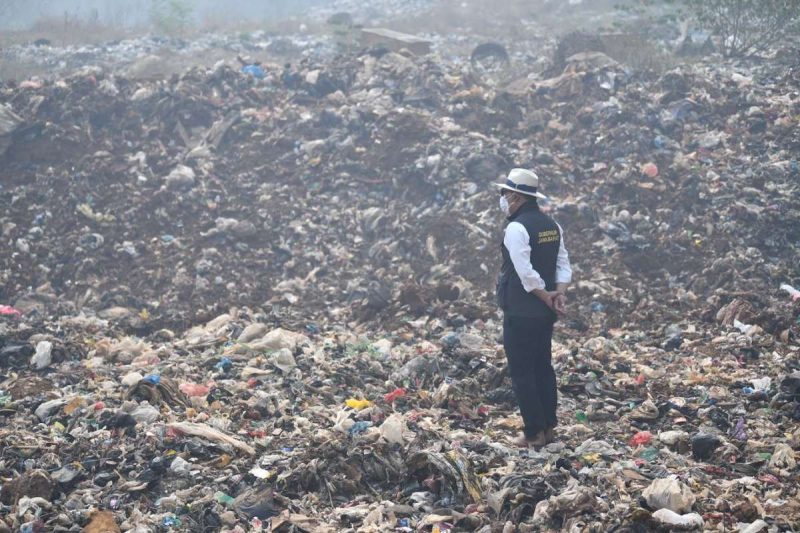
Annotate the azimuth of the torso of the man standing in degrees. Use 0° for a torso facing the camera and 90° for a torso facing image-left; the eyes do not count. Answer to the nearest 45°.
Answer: approximately 135°

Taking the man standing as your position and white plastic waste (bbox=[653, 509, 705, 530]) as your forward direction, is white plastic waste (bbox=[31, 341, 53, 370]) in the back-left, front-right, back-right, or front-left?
back-right

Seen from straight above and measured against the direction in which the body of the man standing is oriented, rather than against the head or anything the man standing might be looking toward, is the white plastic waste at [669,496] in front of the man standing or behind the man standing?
behind

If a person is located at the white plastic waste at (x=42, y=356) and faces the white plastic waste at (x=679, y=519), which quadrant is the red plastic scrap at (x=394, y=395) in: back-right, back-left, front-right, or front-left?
front-left

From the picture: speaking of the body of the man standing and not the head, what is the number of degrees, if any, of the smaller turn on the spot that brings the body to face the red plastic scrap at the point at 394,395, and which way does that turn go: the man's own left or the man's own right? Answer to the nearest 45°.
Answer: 0° — they already face it

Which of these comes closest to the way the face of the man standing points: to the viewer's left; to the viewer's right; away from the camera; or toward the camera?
to the viewer's left

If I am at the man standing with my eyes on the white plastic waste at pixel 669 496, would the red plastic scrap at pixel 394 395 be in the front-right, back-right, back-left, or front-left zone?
back-right

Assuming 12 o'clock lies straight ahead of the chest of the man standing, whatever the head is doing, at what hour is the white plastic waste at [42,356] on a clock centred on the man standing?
The white plastic waste is roughly at 11 o'clock from the man standing.

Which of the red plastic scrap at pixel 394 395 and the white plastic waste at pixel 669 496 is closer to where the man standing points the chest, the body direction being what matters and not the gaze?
the red plastic scrap
